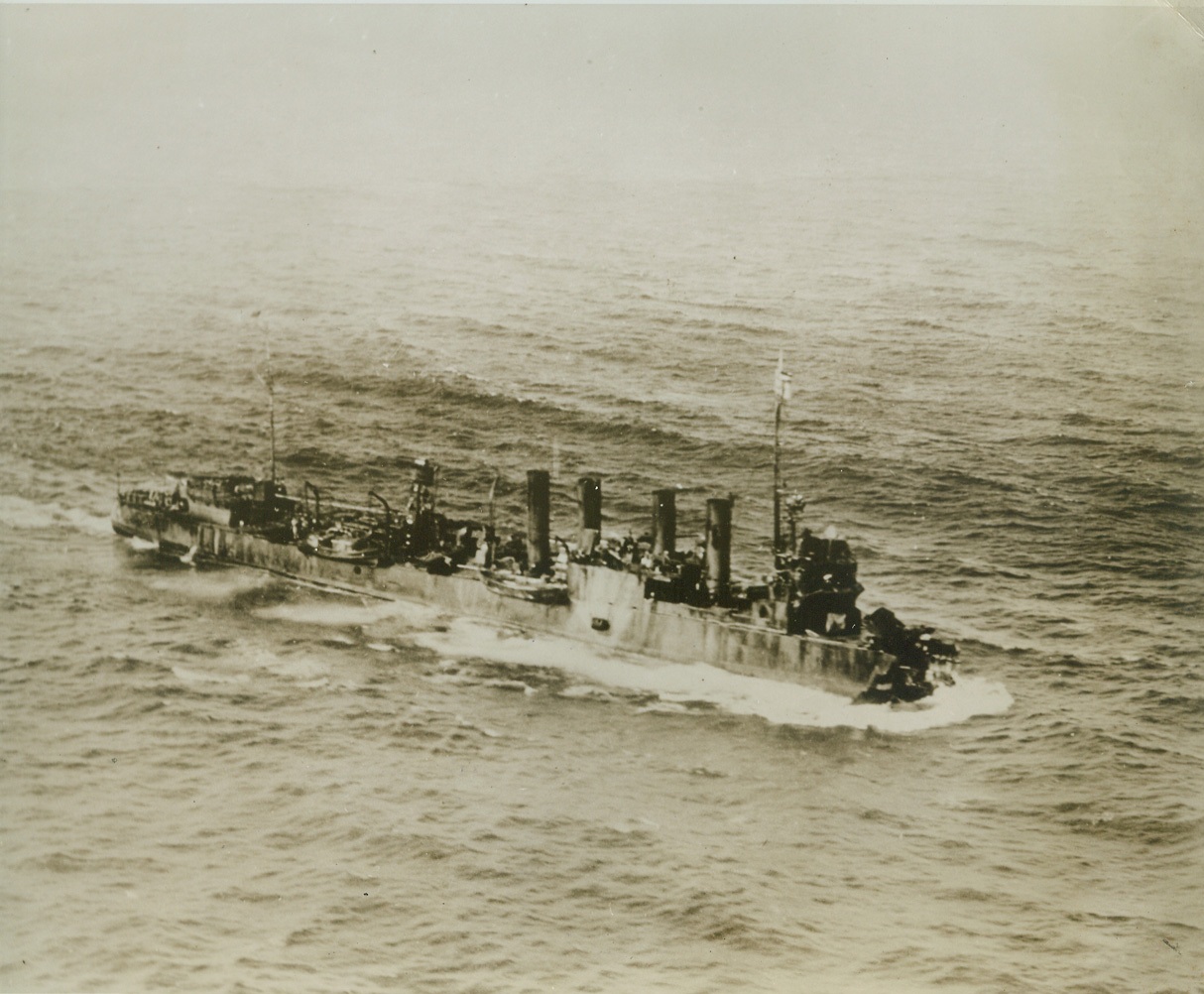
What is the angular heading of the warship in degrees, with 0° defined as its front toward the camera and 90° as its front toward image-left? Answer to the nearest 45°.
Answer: approximately 315°
